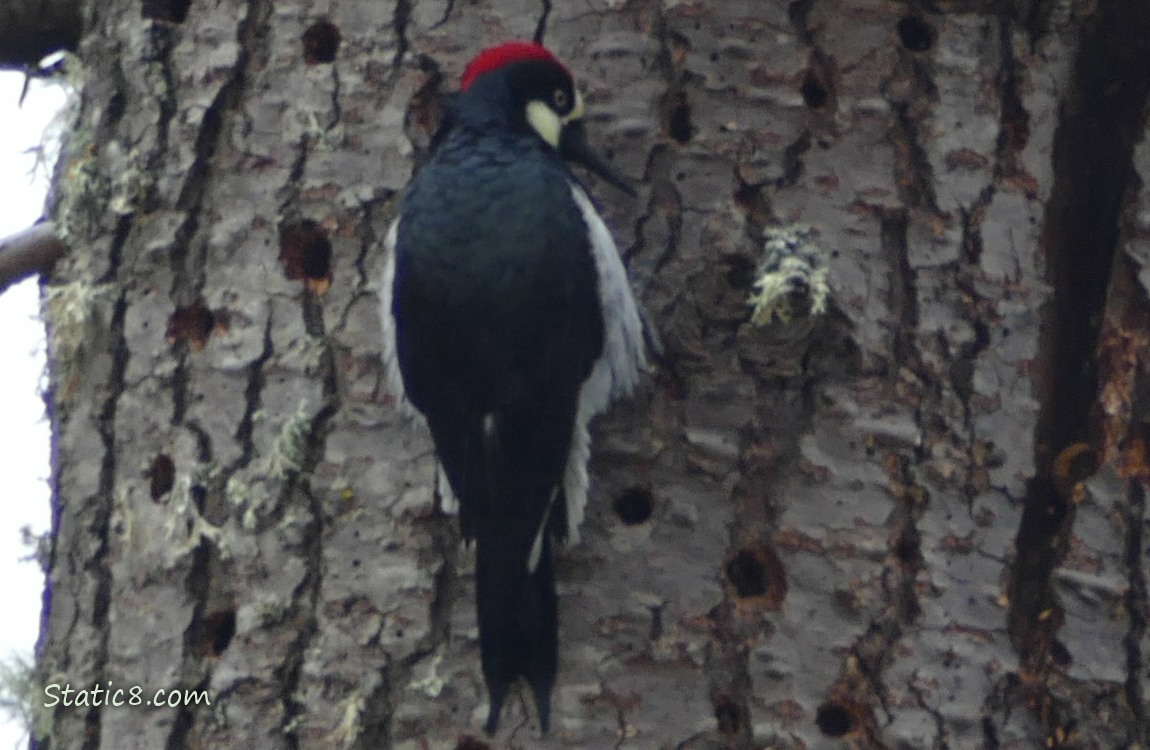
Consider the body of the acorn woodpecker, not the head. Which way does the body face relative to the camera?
away from the camera

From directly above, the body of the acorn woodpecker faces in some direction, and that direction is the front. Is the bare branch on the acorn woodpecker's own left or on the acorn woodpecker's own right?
on the acorn woodpecker's own left
